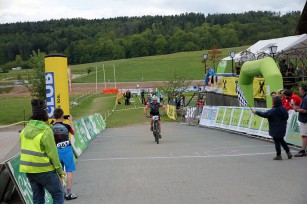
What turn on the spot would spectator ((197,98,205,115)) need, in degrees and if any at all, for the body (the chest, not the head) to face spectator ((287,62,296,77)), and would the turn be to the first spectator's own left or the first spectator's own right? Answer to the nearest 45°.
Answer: approximately 90° to the first spectator's own left

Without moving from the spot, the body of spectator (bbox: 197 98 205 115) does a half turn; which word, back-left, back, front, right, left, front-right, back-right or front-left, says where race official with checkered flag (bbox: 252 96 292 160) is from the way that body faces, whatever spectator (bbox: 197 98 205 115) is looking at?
back-right

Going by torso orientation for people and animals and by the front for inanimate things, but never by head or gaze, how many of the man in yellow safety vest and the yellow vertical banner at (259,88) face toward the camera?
1

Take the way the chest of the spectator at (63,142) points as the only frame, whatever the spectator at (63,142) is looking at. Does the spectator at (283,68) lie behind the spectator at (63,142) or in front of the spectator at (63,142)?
in front

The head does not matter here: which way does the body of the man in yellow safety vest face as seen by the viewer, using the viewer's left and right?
facing away from the viewer and to the right of the viewer

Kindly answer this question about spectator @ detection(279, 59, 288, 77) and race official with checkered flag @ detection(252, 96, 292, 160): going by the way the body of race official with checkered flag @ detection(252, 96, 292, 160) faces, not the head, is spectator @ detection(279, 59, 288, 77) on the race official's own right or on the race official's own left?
on the race official's own right

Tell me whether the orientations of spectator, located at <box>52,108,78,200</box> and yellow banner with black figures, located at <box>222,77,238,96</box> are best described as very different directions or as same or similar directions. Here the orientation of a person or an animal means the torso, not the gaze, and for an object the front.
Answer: very different directions

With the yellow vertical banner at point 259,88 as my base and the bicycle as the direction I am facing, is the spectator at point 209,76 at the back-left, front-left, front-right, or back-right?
back-right

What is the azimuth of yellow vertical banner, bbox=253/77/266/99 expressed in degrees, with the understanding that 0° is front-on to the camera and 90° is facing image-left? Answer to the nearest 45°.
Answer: approximately 0°

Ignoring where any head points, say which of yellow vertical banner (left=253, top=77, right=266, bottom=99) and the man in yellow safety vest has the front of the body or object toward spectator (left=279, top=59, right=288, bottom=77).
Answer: the man in yellow safety vest
